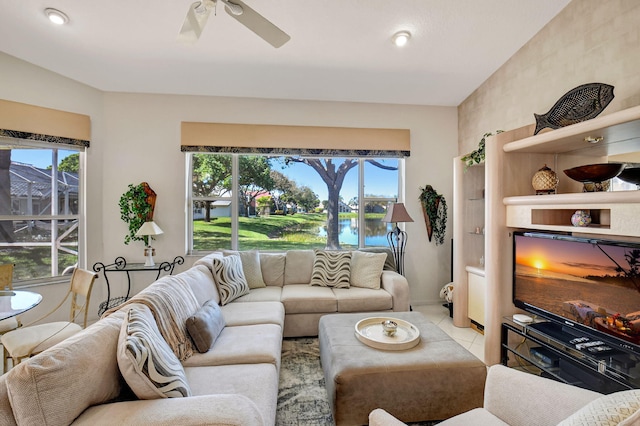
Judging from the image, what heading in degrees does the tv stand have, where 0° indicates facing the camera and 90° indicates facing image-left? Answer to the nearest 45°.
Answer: approximately 45°

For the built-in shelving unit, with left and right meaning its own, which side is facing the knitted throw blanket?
front

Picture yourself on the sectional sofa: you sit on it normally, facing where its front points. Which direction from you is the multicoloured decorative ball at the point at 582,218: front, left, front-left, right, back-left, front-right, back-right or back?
front-left

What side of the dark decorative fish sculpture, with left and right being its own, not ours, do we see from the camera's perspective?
right

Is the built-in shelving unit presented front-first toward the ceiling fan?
yes

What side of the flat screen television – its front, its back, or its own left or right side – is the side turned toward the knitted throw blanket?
front
